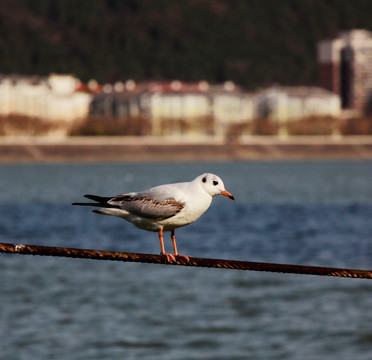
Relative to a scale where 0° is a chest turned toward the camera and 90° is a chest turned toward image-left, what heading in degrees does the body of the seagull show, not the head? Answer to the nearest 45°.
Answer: approximately 270°
